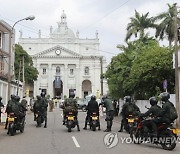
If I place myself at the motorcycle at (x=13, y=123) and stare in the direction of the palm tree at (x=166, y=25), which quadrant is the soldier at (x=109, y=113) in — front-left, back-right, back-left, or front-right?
front-right

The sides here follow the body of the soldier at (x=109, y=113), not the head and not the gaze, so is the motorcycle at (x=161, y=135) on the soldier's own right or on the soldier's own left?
on the soldier's own left

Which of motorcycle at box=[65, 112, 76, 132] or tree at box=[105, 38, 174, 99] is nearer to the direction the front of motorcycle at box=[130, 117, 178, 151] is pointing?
the motorcycle

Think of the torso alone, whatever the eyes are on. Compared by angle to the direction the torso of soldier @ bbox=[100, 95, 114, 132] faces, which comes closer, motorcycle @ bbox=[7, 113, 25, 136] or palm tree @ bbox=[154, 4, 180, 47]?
the motorcycle
